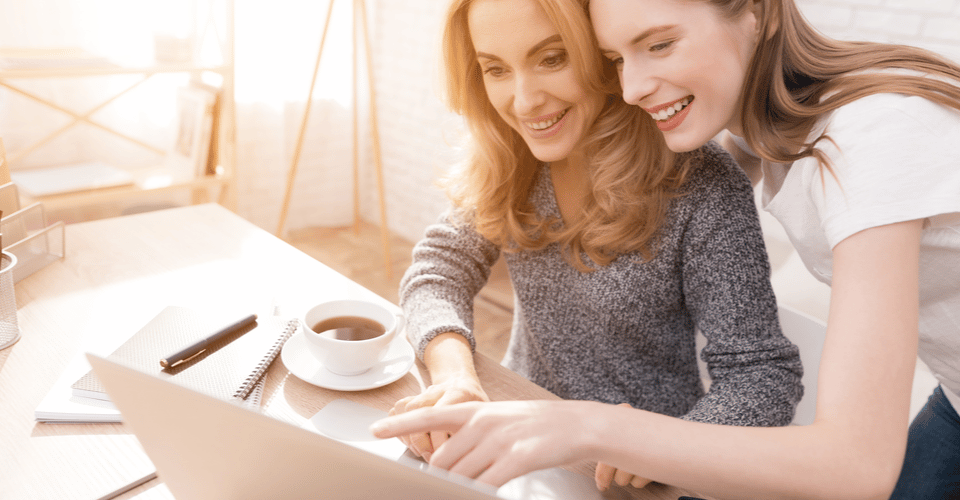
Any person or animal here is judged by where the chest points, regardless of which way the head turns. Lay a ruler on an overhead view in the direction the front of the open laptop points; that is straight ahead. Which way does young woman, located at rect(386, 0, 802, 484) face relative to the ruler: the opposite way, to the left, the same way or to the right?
the opposite way

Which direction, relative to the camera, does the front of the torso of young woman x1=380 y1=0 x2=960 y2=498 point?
to the viewer's left

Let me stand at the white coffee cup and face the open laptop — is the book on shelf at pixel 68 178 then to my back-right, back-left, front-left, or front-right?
back-right

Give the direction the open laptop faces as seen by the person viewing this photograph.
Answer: facing away from the viewer and to the right of the viewer

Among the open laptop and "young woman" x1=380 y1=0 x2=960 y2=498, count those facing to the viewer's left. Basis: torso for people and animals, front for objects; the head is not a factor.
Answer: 1
